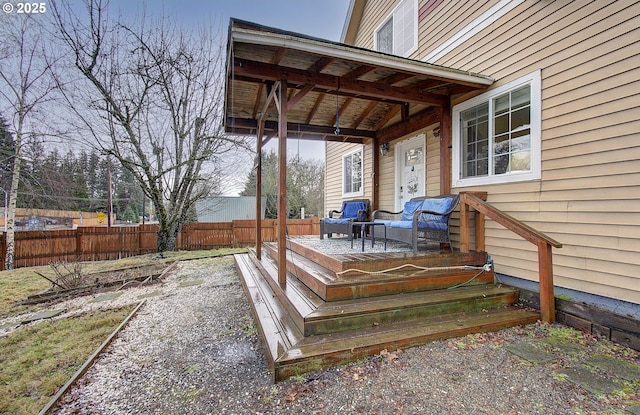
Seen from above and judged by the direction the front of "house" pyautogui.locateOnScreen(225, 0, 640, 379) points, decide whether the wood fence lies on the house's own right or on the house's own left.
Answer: on the house's own right

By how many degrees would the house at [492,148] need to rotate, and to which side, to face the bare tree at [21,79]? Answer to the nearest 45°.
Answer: approximately 45° to its right

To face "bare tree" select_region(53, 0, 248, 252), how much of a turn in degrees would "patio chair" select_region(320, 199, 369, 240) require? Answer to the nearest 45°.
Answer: approximately 90° to its right

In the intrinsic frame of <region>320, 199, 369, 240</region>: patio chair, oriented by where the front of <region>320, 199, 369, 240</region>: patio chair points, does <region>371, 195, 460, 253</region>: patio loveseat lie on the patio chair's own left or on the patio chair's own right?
on the patio chair's own left

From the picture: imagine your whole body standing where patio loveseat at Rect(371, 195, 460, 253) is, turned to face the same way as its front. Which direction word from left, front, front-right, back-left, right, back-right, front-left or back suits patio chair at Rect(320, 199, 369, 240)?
right

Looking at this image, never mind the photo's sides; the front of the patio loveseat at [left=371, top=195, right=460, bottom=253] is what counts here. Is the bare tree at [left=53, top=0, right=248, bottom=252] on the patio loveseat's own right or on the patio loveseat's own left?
on the patio loveseat's own right

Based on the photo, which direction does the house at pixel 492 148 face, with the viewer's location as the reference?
facing the viewer and to the left of the viewer

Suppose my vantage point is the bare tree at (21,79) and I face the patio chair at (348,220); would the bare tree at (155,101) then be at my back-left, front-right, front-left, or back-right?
front-left
